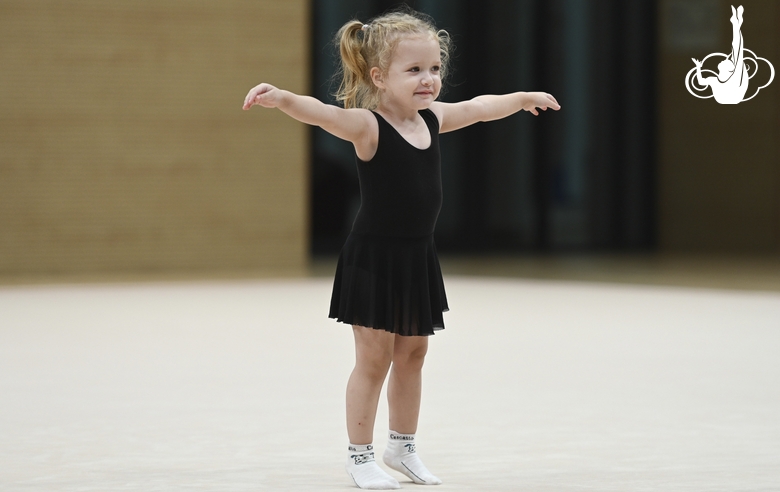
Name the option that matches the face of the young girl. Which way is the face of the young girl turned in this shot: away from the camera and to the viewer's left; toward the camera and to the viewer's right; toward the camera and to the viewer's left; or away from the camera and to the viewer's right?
toward the camera and to the viewer's right
